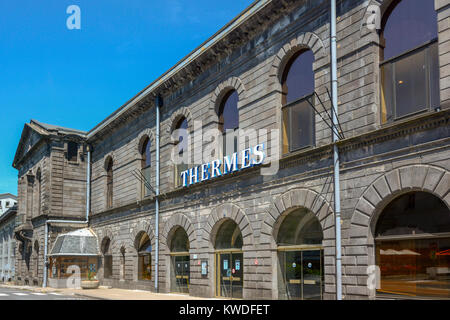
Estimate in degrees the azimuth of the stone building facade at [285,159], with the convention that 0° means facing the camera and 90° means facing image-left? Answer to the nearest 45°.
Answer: approximately 45°

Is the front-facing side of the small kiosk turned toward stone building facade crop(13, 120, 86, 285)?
no

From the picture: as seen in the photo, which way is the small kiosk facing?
toward the camera

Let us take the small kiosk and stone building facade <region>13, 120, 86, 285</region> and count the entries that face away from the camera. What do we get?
0
